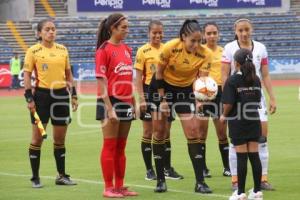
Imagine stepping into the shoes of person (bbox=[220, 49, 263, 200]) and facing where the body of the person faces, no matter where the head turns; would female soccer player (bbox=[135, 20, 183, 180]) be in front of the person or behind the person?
in front

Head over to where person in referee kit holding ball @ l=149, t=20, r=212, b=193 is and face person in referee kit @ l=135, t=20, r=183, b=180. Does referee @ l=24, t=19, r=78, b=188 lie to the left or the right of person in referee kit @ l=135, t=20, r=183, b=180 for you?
left

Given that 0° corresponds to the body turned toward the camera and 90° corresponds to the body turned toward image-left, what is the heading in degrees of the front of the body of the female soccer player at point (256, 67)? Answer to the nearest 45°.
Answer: approximately 0°

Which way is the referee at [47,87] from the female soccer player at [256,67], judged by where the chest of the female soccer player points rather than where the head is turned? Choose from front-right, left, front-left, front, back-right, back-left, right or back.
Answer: right

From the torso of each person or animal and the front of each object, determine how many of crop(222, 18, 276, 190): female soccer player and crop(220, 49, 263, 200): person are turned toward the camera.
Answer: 1

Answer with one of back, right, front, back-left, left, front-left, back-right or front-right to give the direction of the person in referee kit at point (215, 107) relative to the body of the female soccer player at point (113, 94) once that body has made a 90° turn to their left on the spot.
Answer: front

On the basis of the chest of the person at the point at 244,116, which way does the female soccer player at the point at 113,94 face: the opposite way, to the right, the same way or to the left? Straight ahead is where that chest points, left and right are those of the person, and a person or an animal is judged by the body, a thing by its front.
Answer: the opposite way

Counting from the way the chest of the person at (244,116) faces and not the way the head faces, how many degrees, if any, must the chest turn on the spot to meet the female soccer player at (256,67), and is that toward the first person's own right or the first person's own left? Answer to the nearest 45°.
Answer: approximately 45° to the first person's own right

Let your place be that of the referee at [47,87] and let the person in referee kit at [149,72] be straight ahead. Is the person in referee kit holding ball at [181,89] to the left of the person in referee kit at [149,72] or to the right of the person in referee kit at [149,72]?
right

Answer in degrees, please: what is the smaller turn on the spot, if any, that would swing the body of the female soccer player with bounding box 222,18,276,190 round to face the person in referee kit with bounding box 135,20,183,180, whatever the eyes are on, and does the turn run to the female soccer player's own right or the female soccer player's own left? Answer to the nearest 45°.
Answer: approximately 135° to the female soccer player's own right
